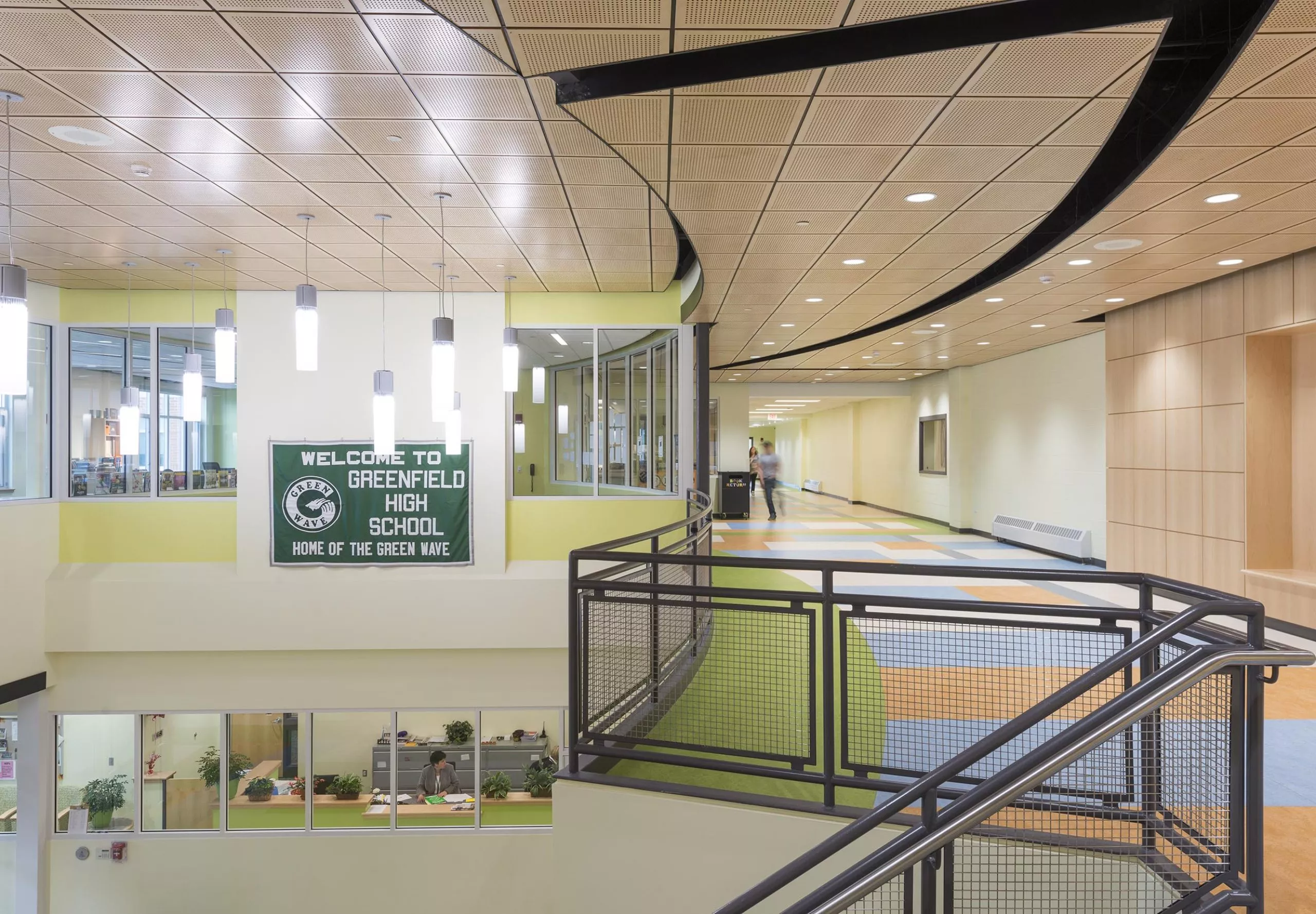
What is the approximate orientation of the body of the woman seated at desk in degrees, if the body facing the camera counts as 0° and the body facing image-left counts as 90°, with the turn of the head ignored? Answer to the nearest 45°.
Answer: approximately 0°

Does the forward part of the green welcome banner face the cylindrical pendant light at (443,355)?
yes

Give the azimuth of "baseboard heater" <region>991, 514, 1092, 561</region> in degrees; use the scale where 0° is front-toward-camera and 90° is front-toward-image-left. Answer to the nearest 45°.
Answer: approximately 45°

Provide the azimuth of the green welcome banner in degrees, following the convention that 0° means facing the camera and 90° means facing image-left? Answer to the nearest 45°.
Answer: approximately 0°

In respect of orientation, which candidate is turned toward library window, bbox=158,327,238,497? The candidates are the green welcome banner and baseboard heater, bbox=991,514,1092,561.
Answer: the baseboard heater

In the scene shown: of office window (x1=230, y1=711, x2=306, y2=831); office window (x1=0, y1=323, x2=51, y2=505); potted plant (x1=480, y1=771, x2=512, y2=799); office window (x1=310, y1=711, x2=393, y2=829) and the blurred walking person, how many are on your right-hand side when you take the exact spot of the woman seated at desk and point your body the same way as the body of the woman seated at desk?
3

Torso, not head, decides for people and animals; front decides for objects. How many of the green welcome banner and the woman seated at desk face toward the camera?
2
